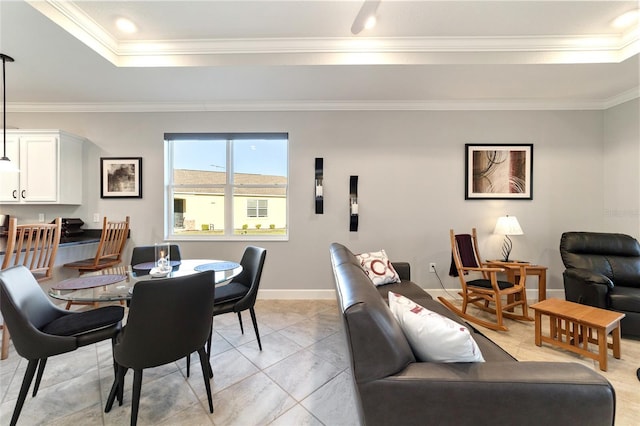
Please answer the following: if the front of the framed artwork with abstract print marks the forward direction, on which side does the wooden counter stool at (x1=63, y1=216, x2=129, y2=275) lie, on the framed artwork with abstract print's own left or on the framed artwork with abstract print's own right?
on the framed artwork with abstract print's own right

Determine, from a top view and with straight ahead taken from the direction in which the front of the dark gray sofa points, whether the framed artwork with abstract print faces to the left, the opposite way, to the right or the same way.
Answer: to the right

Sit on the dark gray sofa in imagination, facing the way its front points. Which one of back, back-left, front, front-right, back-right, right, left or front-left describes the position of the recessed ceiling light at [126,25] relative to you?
back

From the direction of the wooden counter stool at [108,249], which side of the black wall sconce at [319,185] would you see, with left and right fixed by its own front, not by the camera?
right

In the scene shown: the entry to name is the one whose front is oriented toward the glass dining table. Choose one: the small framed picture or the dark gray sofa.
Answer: the small framed picture

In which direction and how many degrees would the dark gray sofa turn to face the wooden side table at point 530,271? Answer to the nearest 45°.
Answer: approximately 90° to its left

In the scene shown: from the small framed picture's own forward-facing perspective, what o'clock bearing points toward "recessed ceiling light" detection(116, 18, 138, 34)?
The recessed ceiling light is roughly at 12 o'clock from the small framed picture.

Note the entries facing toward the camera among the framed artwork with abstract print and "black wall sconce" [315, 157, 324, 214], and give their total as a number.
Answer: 2

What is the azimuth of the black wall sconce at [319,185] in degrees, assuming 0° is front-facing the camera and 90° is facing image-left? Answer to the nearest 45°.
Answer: approximately 0°
